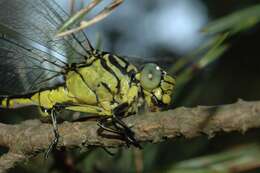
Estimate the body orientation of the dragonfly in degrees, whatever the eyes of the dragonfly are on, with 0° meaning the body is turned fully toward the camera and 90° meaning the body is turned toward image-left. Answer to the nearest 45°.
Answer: approximately 270°
